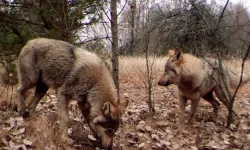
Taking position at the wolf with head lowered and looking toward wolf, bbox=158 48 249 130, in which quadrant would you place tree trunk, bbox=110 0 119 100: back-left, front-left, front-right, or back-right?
front-left

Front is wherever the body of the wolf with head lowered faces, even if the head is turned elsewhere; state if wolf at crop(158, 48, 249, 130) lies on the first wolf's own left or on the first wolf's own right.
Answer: on the first wolf's own left

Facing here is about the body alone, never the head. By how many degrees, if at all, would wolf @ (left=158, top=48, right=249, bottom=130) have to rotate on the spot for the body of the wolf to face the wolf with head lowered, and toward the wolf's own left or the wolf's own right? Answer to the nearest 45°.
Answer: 0° — it already faces it

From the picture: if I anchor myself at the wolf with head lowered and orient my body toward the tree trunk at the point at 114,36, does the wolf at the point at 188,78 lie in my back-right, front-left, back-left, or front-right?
front-right

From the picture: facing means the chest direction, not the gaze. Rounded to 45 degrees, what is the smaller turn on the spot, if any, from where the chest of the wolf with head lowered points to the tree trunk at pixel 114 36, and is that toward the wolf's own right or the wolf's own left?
approximately 90° to the wolf's own left

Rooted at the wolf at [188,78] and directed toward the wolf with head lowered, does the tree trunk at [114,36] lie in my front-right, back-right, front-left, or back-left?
front-right

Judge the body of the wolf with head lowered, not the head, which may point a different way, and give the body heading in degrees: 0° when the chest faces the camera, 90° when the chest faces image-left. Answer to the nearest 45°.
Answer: approximately 315°

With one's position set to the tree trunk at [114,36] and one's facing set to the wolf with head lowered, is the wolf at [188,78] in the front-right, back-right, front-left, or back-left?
back-left

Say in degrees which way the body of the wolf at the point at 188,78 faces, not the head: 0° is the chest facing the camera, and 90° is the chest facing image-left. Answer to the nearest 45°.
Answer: approximately 45°

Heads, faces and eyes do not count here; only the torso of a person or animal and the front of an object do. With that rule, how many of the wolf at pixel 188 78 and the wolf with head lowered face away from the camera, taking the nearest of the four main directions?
0

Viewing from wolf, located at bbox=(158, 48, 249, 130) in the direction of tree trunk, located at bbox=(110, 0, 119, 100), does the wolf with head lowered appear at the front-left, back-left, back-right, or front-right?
front-left
